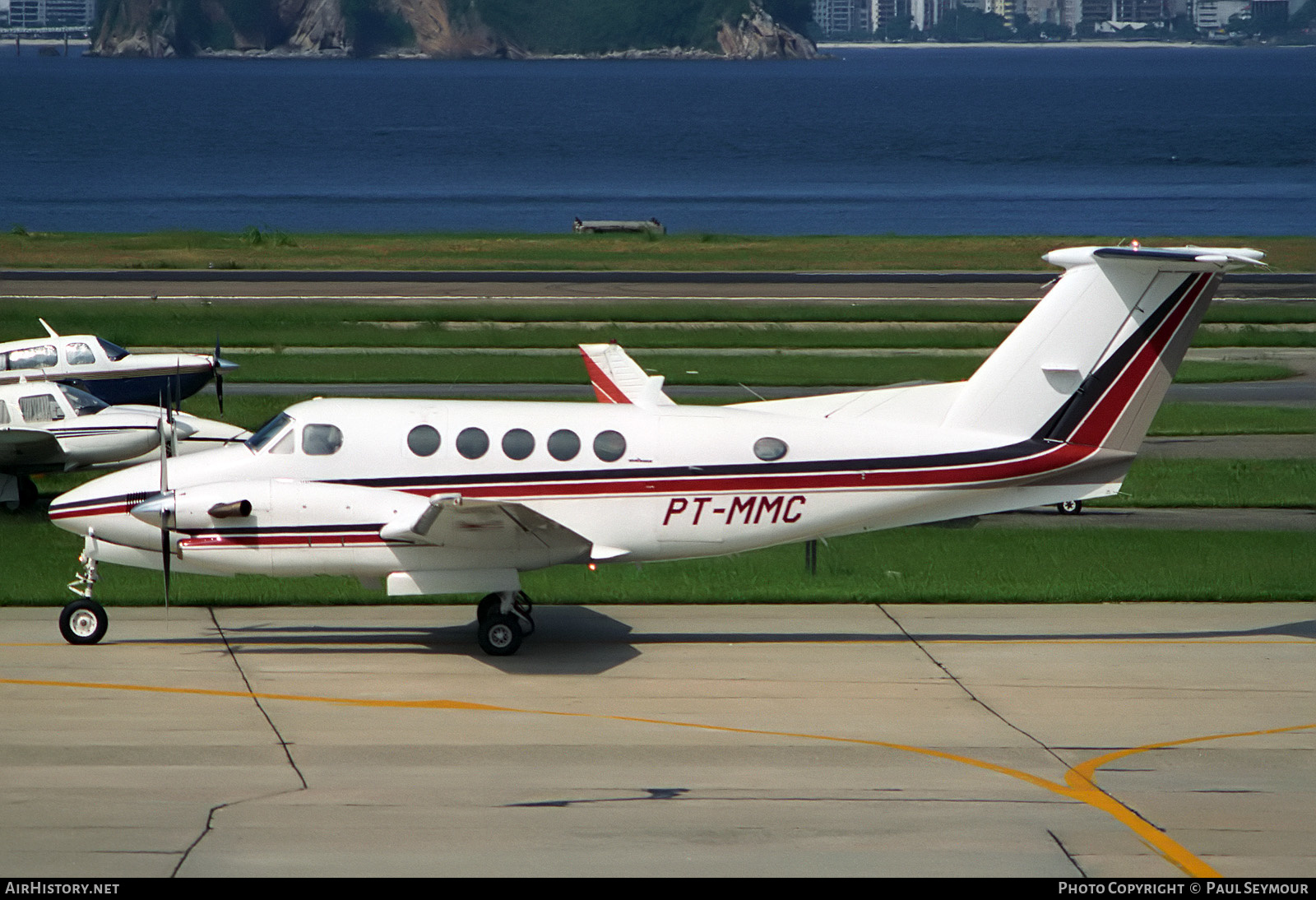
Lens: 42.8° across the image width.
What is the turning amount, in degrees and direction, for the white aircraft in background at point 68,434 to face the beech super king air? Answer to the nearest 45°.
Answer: approximately 45° to its right

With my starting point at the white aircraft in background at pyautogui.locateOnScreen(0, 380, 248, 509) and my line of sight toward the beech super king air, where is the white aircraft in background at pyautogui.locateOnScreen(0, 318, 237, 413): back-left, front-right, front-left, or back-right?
back-left

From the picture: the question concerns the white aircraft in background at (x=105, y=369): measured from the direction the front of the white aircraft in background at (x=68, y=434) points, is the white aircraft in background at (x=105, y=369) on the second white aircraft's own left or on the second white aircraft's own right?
on the second white aircraft's own left

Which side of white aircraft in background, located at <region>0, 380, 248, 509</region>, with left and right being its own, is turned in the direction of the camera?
right

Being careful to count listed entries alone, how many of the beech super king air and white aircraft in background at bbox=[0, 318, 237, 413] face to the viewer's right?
1

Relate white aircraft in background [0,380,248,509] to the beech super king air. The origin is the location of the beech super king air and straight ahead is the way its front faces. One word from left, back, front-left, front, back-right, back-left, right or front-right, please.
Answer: front-right

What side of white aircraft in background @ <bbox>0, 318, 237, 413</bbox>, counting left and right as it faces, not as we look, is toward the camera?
right

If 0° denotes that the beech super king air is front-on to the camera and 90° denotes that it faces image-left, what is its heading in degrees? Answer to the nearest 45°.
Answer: approximately 90°

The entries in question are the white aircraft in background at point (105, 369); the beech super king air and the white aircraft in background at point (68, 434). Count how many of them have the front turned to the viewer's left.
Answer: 1

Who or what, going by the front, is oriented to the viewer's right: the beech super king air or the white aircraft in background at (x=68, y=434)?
the white aircraft in background

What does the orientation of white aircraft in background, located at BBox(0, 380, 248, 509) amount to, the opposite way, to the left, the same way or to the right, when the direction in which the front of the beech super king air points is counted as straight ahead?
the opposite way

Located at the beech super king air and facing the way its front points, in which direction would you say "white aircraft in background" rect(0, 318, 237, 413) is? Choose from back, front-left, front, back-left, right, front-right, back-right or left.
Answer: front-right

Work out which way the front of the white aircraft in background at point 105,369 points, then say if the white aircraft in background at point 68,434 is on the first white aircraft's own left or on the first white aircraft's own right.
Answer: on the first white aircraft's own right

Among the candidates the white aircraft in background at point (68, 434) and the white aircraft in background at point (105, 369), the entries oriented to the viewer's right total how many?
2

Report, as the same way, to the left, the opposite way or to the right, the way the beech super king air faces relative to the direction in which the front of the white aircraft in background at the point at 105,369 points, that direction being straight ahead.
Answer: the opposite way
